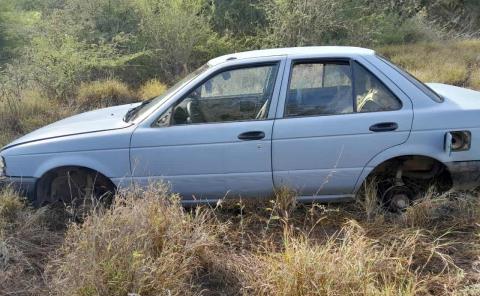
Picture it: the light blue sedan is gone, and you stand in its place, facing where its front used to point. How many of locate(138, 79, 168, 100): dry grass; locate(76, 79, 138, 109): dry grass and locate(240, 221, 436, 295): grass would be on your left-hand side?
1

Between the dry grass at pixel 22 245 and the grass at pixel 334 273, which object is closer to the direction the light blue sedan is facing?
the dry grass

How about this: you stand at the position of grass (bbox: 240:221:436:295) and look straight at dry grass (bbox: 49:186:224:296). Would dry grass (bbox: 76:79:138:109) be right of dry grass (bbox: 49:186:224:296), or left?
right

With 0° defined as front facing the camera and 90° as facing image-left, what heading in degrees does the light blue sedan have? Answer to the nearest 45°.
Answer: approximately 90°

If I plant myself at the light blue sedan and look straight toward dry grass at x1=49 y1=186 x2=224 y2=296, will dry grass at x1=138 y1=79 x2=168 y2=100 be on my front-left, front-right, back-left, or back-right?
back-right

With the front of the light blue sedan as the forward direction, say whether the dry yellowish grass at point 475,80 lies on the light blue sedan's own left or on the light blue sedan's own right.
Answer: on the light blue sedan's own right

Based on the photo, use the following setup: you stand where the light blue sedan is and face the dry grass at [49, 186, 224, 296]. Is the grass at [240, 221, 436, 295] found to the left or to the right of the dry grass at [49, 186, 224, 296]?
left

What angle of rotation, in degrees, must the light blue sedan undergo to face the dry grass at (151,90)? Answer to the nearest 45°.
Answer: approximately 90° to its right

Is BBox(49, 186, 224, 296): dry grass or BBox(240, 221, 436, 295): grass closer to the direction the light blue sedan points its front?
the dry grass

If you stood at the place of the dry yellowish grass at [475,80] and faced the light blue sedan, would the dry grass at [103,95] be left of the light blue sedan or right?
right

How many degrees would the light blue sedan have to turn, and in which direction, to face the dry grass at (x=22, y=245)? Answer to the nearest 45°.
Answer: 0° — it already faces it

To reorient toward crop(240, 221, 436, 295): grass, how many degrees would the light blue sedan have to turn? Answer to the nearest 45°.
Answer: approximately 90° to its left

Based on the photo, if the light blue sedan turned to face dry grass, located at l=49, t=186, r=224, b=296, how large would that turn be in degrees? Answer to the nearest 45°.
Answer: approximately 45° to its left
